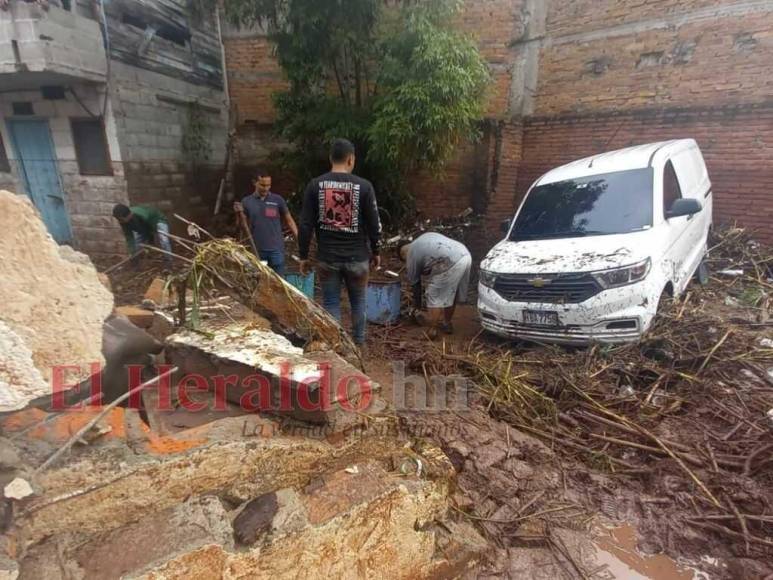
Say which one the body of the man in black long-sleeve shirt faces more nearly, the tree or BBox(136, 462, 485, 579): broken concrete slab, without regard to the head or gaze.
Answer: the tree

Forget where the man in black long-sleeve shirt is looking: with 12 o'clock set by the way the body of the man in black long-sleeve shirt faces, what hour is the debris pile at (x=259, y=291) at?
The debris pile is roughly at 7 o'clock from the man in black long-sleeve shirt.

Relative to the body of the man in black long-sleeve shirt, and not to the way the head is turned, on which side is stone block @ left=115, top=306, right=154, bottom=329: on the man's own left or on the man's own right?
on the man's own left

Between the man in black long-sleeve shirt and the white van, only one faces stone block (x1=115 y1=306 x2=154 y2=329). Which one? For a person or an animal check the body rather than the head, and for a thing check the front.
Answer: the white van

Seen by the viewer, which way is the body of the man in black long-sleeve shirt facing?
away from the camera

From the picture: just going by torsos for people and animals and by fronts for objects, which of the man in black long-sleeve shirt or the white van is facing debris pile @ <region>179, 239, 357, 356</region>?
the white van

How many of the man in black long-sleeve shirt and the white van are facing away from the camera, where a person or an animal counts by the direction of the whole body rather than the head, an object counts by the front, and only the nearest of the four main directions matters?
1

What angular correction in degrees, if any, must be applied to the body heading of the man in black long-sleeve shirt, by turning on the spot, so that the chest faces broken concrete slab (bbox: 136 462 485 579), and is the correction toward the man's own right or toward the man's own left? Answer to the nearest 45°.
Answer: approximately 180°

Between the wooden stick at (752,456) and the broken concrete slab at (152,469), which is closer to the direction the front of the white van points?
the broken concrete slab

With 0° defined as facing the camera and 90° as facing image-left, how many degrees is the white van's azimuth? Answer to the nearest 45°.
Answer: approximately 45°

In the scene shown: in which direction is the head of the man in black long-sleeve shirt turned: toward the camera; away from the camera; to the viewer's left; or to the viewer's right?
away from the camera

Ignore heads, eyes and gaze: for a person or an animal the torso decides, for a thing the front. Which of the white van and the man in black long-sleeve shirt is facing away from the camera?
the man in black long-sleeve shirt

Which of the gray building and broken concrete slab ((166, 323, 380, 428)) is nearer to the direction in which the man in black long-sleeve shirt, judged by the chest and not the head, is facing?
the gray building
